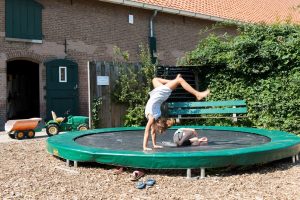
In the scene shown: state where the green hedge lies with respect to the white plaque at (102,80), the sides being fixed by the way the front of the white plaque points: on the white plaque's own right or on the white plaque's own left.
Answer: on the white plaque's own left

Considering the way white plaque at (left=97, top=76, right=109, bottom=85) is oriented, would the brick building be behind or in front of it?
behind

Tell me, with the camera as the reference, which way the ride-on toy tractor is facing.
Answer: facing to the right of the viewer

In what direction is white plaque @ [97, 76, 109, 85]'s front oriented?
toward the camera

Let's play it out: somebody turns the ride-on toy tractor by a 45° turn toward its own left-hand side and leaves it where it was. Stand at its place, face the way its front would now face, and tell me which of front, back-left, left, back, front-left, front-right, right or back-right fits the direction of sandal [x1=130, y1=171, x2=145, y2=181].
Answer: back-right

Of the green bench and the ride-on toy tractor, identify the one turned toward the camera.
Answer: the green bench

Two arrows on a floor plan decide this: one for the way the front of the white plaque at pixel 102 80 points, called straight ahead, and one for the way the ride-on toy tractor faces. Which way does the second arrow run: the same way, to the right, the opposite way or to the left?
to the left

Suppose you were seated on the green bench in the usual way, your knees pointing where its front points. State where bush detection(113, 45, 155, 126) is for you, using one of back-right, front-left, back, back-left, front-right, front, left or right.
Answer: right

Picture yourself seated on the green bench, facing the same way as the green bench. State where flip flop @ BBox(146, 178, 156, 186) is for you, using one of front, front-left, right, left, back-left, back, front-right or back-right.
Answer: front

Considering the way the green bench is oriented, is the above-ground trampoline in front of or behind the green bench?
in front

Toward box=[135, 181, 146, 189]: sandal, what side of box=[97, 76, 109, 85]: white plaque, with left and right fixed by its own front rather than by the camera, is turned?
front

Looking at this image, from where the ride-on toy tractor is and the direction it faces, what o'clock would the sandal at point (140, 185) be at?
The sandal is roughly at 3 o'clock from the ride-on toy tractor.

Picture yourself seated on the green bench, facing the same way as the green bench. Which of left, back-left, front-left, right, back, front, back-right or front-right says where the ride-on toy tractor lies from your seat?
right

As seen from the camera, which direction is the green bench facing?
toward the camera

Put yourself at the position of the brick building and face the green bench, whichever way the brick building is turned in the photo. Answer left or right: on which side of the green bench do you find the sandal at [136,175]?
right

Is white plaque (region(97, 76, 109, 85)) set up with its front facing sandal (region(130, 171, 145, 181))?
yes

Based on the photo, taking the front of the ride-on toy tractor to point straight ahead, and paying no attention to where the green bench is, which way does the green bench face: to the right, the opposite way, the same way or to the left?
to the right
